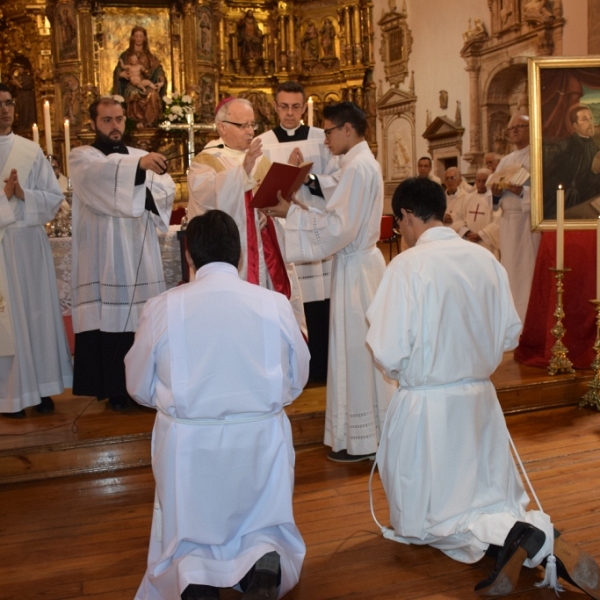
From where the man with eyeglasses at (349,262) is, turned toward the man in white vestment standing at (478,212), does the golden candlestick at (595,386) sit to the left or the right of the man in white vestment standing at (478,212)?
right

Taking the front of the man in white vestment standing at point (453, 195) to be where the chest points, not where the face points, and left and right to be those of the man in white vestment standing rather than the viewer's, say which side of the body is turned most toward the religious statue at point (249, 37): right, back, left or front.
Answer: right

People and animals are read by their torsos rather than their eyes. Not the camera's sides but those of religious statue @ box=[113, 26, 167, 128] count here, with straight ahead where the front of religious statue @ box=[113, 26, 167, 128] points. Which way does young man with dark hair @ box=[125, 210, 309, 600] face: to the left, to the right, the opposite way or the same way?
the opposite way

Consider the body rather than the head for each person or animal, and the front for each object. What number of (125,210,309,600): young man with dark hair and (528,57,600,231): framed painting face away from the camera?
1

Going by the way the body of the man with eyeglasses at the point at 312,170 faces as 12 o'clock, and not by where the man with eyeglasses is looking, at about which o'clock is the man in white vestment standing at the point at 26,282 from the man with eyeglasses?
The man in white vestment standing is roughly at 2 o'clock from the man with eyeglasses.

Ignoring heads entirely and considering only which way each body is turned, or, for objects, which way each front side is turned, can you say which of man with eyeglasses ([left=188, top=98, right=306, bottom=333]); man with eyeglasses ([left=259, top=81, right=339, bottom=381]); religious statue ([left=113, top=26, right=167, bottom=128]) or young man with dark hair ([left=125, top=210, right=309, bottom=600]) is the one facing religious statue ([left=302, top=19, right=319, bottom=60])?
the young man with dark hair

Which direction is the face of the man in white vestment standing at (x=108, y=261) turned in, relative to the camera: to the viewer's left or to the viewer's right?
to the viewer's right

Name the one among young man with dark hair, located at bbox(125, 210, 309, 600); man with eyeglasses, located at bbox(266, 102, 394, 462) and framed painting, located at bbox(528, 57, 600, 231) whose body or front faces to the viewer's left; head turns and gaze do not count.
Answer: the man with eyeglasses

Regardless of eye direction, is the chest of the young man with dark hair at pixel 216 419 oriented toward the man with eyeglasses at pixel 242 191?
yes
